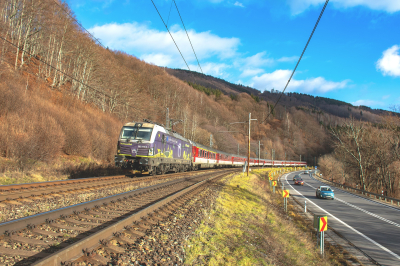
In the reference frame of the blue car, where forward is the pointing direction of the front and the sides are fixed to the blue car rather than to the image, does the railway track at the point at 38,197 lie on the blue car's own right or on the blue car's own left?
on the blue car's own right

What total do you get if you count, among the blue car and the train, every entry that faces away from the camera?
0

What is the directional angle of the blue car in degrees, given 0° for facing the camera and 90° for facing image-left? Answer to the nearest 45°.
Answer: approximately 315°

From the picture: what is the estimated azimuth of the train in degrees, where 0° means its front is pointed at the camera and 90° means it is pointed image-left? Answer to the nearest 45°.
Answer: approximately 45°

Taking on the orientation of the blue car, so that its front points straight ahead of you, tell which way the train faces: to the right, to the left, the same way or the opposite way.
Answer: to the right

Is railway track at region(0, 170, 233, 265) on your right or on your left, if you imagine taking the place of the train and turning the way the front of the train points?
on your left

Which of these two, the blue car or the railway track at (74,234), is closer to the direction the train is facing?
the railway track

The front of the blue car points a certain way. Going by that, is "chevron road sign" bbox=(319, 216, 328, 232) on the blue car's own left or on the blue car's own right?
on the blue car's own right

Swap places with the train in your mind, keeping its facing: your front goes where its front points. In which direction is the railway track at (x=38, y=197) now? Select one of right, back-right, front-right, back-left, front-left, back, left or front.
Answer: front-left

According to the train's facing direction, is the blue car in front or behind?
in front
